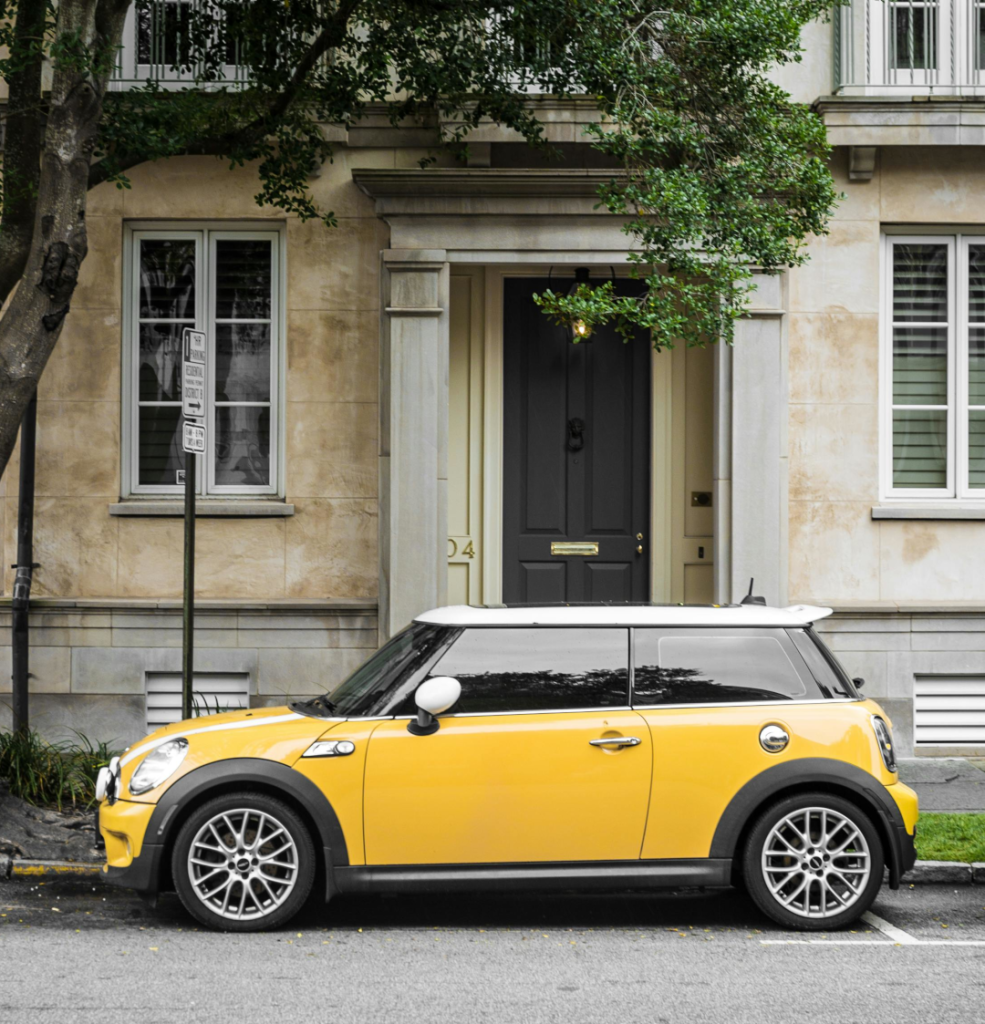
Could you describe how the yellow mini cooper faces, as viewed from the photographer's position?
facing to the left of the viewer

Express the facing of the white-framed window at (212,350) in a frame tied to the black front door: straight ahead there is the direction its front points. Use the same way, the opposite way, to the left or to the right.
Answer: the same way

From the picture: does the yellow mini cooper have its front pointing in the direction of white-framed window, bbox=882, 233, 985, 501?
no

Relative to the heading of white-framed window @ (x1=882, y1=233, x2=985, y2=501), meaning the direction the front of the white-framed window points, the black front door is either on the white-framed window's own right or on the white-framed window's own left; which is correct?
on the white-framed window's own right

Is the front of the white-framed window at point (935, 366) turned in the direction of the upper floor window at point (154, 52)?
no

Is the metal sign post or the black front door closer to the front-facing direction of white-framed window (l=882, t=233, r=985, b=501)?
the metal sign post

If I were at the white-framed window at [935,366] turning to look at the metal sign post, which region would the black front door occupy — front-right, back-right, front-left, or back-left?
front-right

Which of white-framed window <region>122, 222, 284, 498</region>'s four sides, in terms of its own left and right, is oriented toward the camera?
front

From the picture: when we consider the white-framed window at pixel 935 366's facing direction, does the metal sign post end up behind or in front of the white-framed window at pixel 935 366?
in front

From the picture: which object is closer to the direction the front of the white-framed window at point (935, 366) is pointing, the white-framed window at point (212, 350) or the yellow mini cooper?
the yellow mini cooper

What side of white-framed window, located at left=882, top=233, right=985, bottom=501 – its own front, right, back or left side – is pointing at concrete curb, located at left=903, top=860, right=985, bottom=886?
front

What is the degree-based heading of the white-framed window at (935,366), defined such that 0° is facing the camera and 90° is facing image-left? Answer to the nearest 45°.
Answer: approximately 0°

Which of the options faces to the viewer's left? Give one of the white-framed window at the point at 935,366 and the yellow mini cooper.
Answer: the yellow mini cooper

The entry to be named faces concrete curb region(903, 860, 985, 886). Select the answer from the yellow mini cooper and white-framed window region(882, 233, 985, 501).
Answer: the white-framed window

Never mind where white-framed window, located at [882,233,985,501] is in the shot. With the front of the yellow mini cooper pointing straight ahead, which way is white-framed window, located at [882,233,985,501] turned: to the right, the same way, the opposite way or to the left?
to the left

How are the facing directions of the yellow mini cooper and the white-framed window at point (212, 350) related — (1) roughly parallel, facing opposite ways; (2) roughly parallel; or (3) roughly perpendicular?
roughly perpendicular

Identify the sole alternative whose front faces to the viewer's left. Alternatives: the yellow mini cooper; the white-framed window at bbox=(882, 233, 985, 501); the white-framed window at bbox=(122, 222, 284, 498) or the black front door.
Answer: the yellow mini cooper
